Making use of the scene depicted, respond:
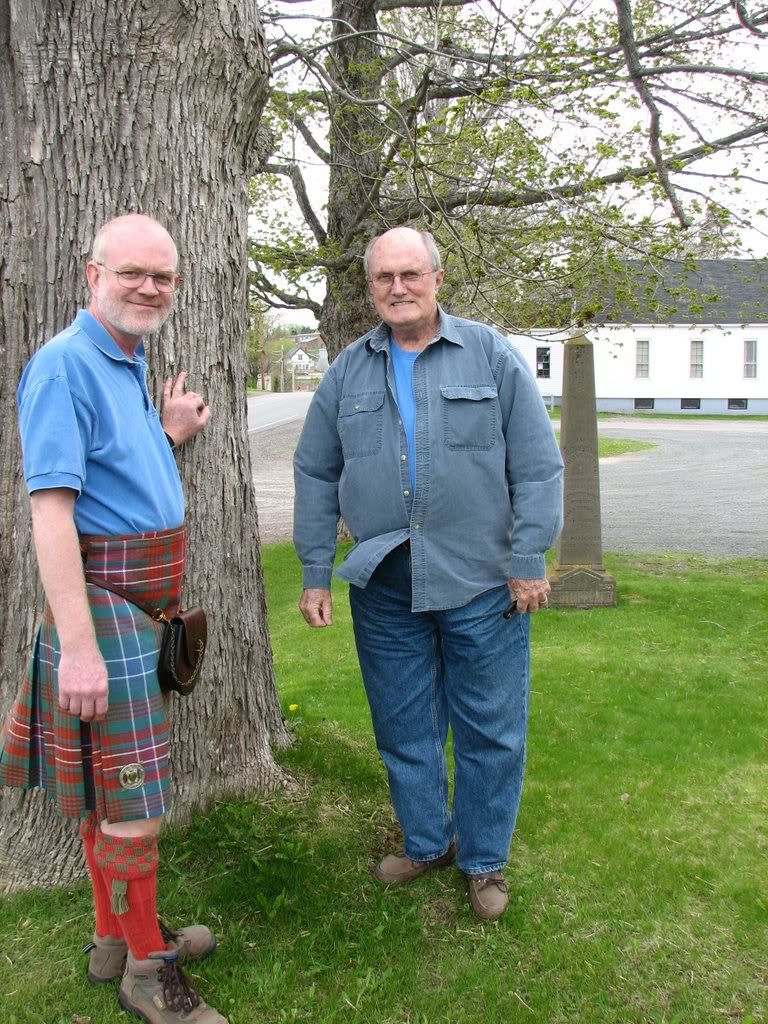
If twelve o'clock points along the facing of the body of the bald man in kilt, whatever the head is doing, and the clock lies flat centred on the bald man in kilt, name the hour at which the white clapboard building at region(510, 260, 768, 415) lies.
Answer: The white clapboard building is roughly at 10 o'clock from the bald man in kilt.

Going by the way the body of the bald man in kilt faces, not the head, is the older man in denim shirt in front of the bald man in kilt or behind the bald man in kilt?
in front

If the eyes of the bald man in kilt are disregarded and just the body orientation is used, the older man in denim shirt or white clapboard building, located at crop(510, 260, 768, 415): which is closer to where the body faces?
the older man in denim shirt

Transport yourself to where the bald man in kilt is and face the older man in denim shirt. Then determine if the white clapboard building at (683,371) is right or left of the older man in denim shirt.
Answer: left

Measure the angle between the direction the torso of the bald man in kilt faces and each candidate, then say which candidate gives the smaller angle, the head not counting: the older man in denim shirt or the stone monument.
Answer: the older man in denim shirt

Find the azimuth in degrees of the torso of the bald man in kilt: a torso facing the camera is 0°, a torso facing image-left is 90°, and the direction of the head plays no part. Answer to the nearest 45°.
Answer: approximately 270°

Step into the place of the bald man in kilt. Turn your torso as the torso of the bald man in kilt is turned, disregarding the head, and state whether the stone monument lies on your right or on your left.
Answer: on your left
